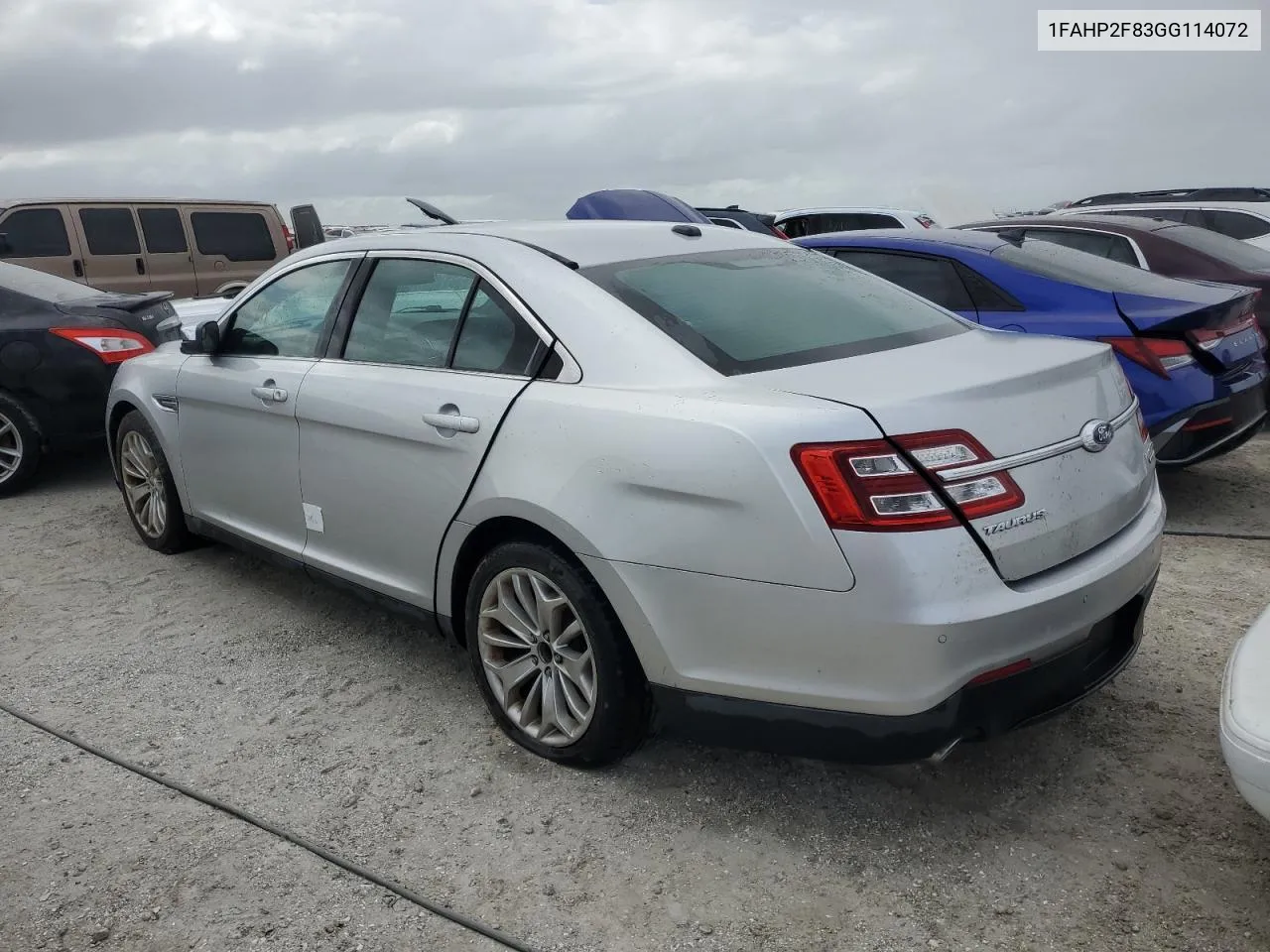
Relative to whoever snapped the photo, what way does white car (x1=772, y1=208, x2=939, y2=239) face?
facing to the left of the viewer

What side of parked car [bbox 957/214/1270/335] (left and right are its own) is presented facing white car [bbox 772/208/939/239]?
front

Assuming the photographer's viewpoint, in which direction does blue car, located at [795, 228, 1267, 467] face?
facing away from the viewer and to the left of the viewer

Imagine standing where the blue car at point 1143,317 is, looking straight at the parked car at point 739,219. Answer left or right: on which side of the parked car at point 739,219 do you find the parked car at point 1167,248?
right

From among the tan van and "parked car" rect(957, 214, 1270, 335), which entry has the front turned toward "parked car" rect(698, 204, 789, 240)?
"parked car" rect(957, 214, 1270, 335)

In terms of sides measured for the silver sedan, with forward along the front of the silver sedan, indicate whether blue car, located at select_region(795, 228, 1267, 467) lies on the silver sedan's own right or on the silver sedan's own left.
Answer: on the silver sedan's own right

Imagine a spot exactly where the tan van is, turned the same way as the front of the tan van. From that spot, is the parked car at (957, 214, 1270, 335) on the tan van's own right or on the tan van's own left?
on the tan van's own left

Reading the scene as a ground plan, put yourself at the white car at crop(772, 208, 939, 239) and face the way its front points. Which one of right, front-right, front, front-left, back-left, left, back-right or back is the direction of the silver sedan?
left

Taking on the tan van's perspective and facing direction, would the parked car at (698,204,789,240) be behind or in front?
behind

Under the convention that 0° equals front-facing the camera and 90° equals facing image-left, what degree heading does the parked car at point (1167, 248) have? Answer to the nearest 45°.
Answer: approximately 135°

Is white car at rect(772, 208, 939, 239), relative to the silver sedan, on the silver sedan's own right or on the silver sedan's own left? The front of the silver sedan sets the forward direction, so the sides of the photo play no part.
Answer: on the silver sedan's own right

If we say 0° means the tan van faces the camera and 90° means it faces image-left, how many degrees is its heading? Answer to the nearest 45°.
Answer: approximately 90°

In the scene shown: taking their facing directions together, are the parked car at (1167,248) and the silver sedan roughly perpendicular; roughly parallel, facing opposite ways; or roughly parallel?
roughly parallel
